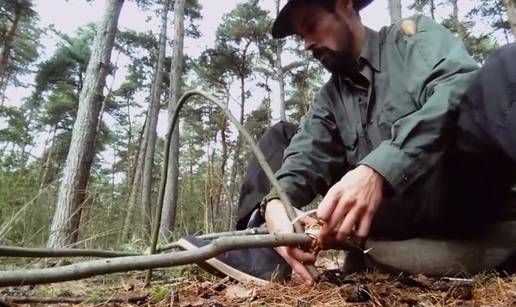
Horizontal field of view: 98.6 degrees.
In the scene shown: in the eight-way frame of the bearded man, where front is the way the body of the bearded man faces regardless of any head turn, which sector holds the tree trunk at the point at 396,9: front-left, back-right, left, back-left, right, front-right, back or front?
back-right

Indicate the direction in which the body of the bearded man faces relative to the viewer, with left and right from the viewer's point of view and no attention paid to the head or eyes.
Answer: facing the viewer and to the left of the viewer

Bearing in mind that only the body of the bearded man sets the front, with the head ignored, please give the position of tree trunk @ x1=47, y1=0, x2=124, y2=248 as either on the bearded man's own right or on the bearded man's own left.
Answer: on the bearded man's own right

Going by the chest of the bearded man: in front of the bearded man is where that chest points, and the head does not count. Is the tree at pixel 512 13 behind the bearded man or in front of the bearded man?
behind

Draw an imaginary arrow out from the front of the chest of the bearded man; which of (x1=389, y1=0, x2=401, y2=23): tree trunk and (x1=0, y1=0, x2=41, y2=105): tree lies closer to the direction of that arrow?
the tree

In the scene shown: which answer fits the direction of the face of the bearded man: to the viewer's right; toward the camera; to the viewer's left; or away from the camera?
to the viewer's left

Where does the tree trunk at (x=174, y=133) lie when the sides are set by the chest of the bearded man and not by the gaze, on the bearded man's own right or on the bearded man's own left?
on the bearded man's own right

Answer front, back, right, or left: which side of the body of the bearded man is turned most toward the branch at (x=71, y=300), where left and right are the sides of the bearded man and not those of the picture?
front

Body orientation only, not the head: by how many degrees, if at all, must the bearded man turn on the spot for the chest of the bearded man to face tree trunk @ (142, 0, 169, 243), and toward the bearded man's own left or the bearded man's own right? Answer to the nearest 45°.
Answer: approximately 90° to the bearded man's own right

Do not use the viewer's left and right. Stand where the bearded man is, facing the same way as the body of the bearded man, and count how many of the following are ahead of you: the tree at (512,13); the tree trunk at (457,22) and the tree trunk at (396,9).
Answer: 0

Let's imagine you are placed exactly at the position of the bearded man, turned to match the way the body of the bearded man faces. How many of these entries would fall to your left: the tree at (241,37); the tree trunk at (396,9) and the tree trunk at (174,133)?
0
